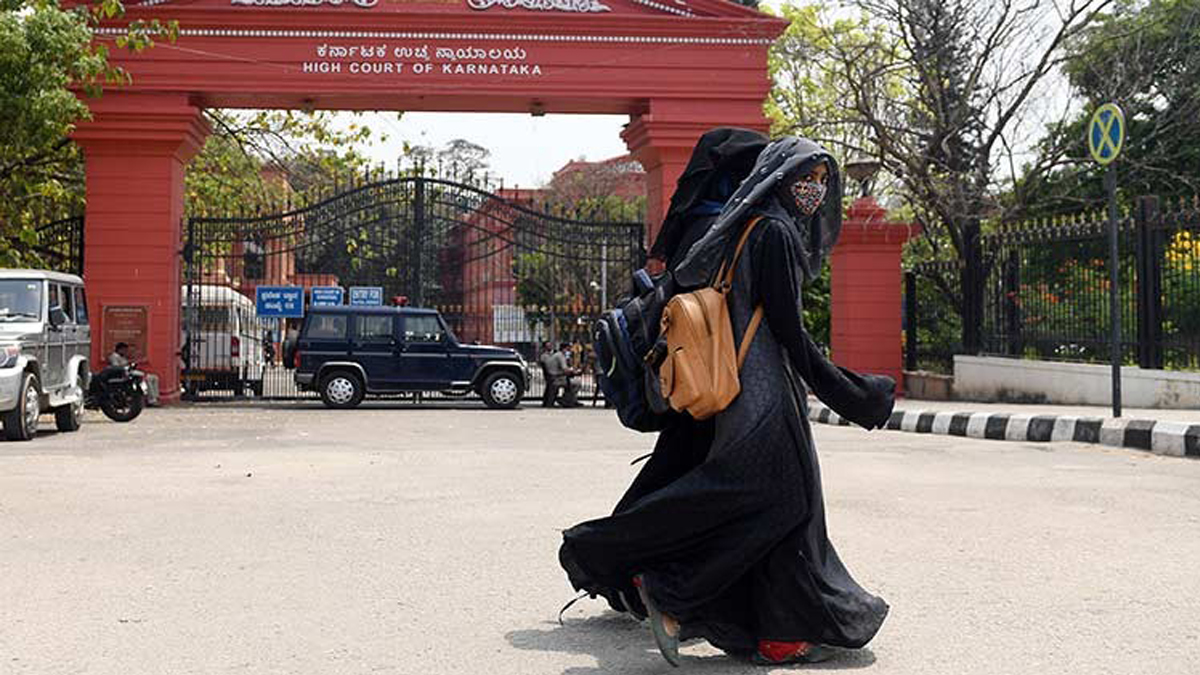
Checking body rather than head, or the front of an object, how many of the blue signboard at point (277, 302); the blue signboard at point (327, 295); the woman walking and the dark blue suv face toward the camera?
2

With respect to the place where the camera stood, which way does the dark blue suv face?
facing to the right of the viewer

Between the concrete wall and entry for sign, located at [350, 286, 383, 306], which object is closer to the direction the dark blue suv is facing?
the concrete wall

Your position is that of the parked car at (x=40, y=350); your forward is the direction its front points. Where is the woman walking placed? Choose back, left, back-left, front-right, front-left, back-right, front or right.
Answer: front-left

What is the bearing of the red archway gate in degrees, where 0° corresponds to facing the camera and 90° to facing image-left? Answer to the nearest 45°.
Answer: approximately 0°

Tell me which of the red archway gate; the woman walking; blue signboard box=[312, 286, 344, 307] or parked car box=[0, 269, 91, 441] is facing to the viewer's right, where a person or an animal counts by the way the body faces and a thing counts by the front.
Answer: the woman walking

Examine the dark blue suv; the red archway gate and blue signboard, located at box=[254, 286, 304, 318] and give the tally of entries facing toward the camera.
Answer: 2

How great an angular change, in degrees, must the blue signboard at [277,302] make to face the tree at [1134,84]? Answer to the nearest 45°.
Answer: approximately 90° to its left

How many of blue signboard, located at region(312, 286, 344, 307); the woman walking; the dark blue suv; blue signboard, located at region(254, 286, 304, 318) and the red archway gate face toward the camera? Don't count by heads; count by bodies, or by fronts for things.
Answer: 3

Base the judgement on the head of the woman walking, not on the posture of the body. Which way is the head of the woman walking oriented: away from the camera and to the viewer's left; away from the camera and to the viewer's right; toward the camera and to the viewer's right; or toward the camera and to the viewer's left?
toward the camera and to the viewer's right

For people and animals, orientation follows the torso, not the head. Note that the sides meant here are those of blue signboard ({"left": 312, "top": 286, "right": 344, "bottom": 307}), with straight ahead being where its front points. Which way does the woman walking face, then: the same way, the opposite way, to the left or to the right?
to the left

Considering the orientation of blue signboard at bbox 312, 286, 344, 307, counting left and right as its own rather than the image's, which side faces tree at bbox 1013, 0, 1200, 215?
left

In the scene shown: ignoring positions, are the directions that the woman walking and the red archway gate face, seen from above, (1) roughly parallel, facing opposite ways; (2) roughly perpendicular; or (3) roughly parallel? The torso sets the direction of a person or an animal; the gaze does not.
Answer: roughly perpendicular

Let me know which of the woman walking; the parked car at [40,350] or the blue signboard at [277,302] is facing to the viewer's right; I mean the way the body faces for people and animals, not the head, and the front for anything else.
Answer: the woman walking
